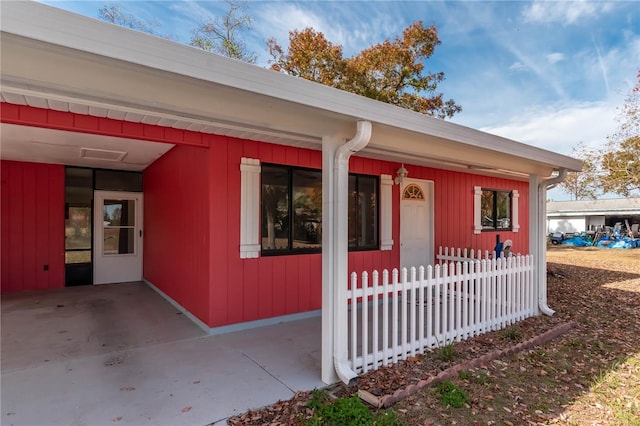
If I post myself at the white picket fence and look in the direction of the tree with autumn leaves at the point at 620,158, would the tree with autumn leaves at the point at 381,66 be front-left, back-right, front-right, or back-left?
front-left

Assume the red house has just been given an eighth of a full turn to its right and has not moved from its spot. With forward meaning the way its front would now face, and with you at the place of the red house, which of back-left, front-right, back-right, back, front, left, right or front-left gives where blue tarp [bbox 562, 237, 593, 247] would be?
back-left

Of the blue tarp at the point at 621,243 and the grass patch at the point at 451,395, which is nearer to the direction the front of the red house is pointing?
the grass patch

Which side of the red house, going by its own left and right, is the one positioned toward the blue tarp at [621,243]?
left

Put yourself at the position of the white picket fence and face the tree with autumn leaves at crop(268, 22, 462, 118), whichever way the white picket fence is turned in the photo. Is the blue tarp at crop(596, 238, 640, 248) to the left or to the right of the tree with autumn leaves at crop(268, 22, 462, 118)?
right

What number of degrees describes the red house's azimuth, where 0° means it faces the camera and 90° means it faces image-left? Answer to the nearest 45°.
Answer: approximately 315°

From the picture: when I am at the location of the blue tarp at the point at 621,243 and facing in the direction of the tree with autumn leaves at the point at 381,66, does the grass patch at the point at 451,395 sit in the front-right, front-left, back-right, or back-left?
front-left

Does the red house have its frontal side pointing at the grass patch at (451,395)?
yes

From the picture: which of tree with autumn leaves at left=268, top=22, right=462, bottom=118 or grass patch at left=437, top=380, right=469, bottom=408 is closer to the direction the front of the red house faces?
the grass patch

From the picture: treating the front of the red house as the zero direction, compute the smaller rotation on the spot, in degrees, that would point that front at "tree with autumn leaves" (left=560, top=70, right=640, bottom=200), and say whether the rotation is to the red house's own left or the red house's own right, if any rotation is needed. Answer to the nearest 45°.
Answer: approximately 90° to the red house's own left
